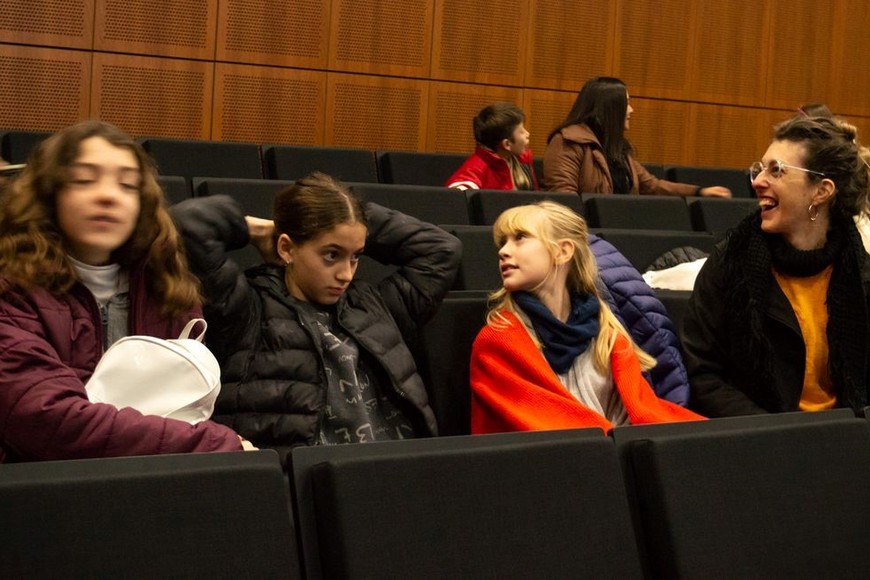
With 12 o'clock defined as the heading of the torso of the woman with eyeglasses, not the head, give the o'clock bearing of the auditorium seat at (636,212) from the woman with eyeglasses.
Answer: The auditorium seat is roughly at 4 o'clock from the woman with eyeglasses.

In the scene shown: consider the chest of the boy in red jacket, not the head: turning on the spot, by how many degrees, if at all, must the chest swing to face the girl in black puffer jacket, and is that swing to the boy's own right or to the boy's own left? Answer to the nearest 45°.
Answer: approximately 45° to the boy's own right

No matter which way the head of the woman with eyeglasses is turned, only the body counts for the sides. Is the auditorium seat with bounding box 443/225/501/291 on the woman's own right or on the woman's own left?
on the woman's own right

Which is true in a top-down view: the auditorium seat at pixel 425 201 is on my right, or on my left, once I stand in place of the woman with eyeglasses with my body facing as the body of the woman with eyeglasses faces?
on my right

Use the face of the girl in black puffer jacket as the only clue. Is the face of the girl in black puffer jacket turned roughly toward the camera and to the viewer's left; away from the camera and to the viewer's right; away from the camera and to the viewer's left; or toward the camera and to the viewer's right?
toward the camera and to the viewer's right

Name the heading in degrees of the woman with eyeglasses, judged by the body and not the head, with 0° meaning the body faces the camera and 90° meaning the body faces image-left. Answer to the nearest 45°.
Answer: approximately 45°

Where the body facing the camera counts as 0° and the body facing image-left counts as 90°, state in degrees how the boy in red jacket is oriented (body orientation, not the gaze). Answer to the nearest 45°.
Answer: approximately 315°

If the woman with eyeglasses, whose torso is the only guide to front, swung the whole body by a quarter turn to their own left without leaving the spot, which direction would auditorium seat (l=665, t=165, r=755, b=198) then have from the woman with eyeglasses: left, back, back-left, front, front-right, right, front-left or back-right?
back-left
